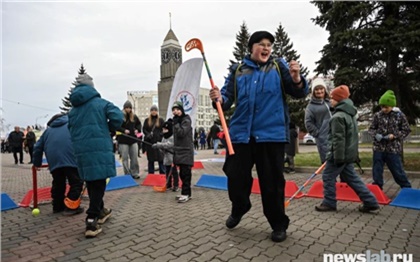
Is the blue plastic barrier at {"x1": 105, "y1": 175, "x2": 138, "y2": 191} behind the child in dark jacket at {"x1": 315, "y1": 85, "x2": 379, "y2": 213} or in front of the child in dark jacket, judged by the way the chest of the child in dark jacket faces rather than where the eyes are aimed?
in front

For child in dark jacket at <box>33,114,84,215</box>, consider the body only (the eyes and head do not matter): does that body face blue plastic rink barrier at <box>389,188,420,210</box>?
no

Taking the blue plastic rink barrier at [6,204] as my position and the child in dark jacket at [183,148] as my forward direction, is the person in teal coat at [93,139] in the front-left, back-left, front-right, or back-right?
front-right

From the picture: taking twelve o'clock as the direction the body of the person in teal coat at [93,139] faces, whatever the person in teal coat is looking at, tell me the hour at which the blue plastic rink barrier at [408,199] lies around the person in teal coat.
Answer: The blue plastic rink barrier is roughly at 2 o'clock from the person in teal coat.

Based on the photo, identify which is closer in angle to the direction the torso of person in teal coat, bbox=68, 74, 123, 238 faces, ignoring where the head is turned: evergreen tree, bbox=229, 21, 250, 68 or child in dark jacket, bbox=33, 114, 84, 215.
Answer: the evergreen tree

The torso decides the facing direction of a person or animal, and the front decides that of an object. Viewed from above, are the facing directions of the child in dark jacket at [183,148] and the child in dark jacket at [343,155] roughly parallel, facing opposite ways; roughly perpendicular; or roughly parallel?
roughly perpendicular

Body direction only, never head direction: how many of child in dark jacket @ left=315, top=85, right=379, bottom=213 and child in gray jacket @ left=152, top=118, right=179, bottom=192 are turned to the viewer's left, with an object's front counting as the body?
2

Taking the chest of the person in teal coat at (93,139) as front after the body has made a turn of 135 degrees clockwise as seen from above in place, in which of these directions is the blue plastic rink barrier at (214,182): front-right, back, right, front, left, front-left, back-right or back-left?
back-left

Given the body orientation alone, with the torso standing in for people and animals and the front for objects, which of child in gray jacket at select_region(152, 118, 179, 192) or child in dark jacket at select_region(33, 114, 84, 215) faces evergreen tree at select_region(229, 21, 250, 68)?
child in dark jacket at select_region(33, 114, 84, 215)

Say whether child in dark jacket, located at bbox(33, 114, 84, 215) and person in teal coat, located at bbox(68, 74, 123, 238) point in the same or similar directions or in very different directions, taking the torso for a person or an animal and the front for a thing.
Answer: same or similar directions

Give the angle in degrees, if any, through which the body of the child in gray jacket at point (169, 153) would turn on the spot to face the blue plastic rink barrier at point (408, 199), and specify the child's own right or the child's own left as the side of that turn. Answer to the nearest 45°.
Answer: approximately 135° to the child's own left

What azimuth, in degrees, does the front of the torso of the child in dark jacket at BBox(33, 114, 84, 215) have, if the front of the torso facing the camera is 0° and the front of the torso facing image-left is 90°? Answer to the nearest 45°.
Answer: approximately 225°

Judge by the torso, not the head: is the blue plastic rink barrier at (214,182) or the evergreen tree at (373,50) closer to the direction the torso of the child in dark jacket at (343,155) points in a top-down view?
the blue plastic rink barrier

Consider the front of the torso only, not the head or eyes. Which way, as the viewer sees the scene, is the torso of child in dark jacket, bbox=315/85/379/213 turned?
to the viewer's left
